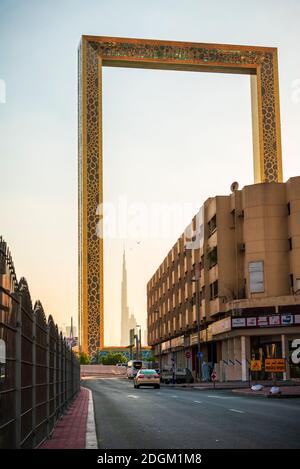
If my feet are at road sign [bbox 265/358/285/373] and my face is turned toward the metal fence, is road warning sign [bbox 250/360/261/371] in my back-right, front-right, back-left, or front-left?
back-right

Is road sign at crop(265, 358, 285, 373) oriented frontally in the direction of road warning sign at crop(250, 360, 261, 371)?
no

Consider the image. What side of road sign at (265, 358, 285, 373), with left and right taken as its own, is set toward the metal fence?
front

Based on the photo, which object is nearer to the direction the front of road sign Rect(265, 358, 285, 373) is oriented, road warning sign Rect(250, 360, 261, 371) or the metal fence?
the metal fence
